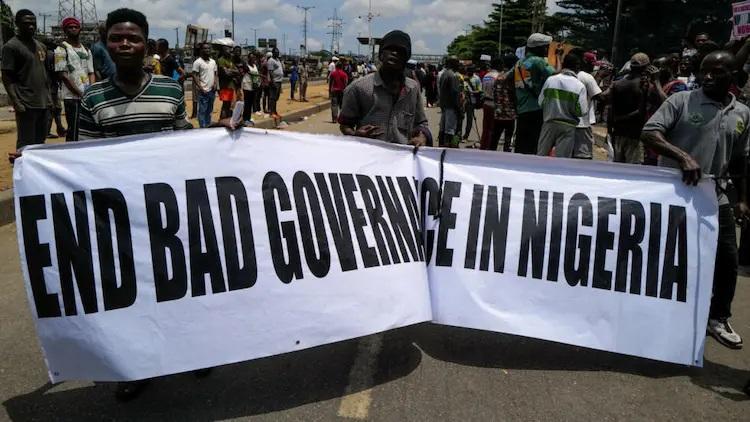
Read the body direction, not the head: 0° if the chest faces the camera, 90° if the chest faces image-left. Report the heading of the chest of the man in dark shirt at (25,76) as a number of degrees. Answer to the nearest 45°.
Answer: approximately 315°

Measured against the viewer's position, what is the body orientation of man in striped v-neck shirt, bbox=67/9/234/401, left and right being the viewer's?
facing the viewer

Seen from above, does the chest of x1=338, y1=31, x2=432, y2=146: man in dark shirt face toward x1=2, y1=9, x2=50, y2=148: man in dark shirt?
no

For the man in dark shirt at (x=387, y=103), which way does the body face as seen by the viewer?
toward the camera

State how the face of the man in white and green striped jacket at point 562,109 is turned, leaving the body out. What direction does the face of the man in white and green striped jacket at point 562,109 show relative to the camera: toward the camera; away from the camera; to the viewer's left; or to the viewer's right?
away from the camera

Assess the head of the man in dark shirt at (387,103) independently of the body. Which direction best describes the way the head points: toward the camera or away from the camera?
toward the camera

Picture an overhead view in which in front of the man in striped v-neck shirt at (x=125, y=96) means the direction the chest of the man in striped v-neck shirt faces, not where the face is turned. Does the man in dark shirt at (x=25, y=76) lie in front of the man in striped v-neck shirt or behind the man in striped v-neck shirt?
behind

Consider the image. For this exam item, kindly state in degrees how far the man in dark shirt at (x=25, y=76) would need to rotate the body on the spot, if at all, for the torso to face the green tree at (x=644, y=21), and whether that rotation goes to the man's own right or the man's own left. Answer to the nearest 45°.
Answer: approximately 90° to the man's own left

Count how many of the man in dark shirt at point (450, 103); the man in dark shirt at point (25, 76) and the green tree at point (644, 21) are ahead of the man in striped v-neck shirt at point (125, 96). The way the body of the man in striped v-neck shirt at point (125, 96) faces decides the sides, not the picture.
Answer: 0

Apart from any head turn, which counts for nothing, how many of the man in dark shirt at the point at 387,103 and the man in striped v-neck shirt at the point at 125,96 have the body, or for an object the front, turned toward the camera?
2

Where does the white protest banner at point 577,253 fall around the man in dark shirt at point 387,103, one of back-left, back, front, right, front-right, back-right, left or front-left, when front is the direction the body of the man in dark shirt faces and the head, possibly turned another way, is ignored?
front-left

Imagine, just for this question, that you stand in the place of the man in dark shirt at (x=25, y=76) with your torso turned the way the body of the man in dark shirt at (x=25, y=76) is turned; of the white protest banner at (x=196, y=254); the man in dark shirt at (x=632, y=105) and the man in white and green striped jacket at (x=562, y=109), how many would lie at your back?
0

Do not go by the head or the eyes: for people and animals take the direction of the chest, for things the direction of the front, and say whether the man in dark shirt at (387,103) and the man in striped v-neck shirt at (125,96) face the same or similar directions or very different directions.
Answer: same or similar directions

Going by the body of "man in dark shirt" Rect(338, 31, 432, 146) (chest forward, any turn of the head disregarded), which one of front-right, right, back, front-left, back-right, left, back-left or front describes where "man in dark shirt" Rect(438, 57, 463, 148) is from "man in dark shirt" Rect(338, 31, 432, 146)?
back

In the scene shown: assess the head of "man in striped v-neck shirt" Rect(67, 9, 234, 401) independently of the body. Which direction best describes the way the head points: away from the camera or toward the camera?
toward the camera

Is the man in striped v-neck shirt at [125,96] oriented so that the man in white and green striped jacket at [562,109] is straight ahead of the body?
no

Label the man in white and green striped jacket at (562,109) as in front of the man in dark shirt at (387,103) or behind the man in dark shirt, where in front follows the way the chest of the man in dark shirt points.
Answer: behind

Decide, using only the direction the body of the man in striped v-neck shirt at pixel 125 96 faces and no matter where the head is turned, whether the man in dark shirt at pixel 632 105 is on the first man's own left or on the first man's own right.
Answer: on the first man's own left
